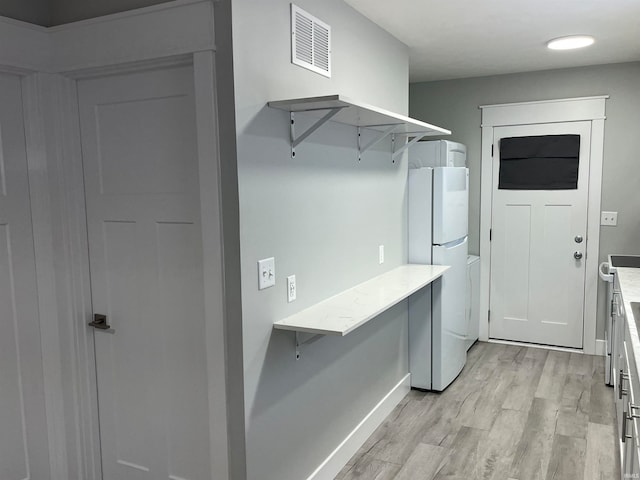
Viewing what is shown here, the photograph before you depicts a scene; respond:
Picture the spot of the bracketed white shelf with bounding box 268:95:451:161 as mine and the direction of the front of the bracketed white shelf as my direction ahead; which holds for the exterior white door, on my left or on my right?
on my left

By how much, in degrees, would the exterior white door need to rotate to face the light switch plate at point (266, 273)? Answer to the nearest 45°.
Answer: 0° — it already faces it

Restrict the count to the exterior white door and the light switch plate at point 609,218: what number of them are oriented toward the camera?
2

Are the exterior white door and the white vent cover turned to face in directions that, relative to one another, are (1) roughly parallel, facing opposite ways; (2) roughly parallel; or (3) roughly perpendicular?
roughly perpendicular

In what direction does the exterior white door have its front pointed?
toward the camera

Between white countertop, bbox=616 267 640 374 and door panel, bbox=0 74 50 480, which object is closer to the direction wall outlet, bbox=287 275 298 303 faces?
the white countertop

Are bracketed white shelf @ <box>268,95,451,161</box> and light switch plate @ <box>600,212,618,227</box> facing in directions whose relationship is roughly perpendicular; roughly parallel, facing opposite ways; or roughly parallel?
roughly perpendicular

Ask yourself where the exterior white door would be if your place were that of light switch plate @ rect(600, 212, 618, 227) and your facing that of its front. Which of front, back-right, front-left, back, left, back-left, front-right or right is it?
right

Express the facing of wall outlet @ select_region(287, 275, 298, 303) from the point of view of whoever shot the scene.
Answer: facing the viewer and to the right of the viewer

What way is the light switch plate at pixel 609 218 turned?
toward the camera

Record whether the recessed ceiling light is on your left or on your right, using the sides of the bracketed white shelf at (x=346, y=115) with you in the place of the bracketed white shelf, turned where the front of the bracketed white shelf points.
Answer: on your left

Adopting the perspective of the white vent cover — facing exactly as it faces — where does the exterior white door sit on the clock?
The exterior white door is roughly at 9 o'clock from the white vent cover.

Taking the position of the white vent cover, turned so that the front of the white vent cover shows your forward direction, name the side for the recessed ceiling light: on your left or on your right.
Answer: on your left

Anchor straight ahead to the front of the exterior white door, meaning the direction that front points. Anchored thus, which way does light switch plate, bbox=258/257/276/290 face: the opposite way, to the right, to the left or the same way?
to the left

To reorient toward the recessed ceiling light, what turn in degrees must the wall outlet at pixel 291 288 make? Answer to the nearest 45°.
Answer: approximately 90° to its left

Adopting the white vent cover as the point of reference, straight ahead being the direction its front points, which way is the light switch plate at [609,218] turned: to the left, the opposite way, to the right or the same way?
to the right

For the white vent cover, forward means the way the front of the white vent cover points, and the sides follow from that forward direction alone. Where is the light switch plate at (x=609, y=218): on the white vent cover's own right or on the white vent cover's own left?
on the white vent cover's own left

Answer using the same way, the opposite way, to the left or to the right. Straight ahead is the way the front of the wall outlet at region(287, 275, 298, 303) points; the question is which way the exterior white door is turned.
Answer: to the right
